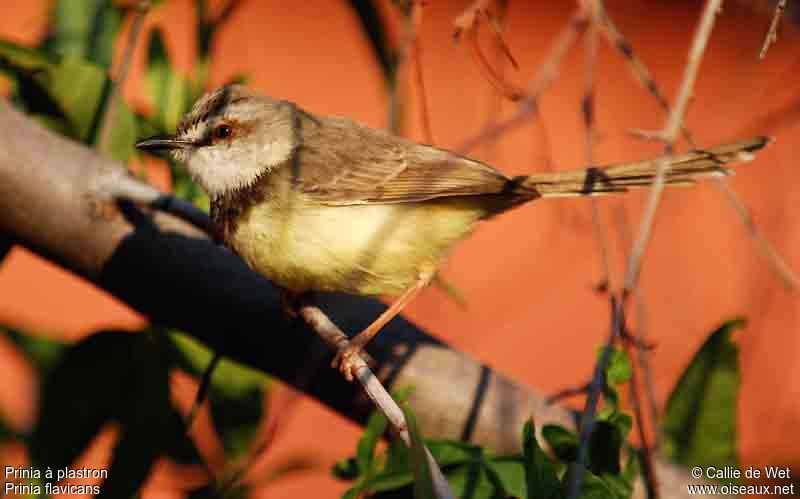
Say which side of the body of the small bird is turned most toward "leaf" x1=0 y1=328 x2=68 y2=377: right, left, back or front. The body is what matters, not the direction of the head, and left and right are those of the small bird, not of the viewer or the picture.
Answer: front

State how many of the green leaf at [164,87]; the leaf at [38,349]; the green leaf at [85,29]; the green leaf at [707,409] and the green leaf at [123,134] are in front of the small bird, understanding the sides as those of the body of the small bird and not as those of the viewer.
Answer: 4

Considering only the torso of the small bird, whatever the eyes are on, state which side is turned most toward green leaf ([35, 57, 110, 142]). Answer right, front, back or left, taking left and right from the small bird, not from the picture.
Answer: front

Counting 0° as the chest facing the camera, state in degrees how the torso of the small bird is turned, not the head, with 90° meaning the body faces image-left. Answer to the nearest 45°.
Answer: approximately 90°

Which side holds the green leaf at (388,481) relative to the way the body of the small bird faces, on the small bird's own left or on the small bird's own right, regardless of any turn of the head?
on the small bird's own left

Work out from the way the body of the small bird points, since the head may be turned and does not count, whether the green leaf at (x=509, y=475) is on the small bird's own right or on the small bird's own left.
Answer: on the small bird's own left

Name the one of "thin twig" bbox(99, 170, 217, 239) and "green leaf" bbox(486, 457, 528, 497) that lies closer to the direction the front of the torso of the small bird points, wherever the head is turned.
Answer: the thin twig

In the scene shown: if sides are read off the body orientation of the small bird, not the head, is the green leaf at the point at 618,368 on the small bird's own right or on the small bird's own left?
on the small bird's own left

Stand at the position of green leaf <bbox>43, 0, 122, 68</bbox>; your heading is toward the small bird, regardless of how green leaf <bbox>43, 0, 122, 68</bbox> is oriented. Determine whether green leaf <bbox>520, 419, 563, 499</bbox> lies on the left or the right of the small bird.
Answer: right
